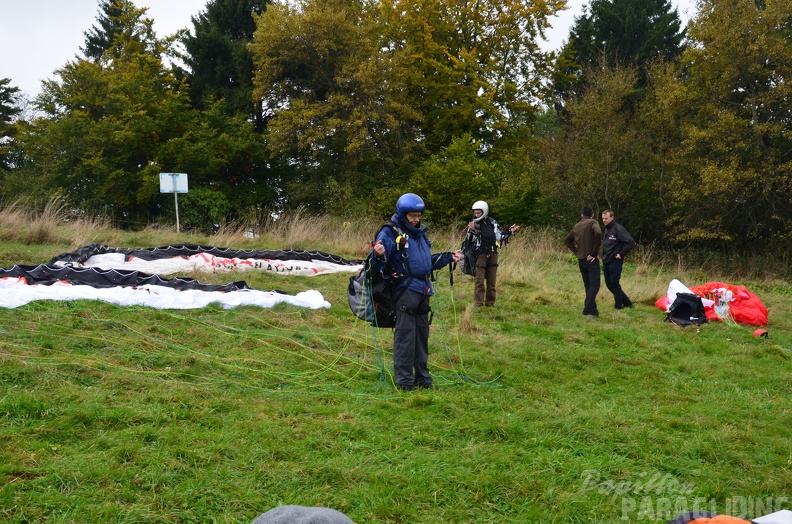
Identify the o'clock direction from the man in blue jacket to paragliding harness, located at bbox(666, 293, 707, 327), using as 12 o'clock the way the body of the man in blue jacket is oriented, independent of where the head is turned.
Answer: The paragliding harness is roughly at 9 o'clock from the man in blue jacket.

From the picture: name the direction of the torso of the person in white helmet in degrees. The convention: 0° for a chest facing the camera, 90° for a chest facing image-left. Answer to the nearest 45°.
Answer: approximately 0°

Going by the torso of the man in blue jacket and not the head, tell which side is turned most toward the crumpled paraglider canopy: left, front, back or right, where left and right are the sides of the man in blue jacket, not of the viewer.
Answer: left

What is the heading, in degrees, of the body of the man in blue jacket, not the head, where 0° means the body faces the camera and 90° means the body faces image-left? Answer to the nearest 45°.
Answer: approximately 315°

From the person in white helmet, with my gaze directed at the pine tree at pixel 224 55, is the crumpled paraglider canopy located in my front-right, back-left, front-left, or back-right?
back-right

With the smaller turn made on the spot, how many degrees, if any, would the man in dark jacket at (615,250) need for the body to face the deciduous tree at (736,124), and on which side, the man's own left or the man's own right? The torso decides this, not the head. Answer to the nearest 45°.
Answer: approximately 135° to the man's own right

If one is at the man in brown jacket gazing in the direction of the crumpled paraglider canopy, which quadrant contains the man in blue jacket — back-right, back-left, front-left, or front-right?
back-right

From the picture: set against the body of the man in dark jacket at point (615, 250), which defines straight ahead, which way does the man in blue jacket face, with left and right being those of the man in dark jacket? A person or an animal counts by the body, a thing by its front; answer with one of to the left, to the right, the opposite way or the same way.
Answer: to the left

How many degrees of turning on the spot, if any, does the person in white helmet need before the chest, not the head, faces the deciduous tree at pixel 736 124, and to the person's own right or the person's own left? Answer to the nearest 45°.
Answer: approximately 135° to the person's own left

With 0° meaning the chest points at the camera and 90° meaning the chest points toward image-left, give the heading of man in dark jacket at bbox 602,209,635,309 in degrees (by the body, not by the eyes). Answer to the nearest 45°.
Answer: approximately 45°
